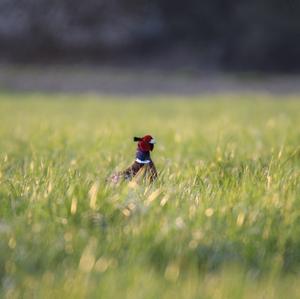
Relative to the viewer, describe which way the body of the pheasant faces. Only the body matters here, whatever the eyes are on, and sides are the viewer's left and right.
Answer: facing to the right of the viewer
